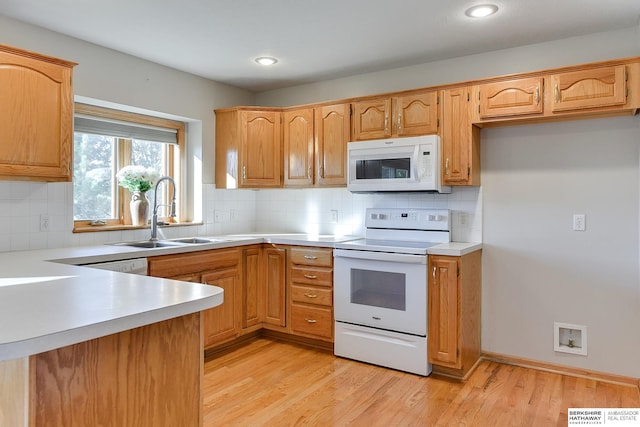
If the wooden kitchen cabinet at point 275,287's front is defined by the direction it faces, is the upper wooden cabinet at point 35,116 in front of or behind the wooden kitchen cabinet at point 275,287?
in front

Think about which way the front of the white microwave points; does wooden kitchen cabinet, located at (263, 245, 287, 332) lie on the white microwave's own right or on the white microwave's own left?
on the white microwave's own right

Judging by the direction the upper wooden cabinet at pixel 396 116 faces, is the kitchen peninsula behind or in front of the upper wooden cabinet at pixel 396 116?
in front

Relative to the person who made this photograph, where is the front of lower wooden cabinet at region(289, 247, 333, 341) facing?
facing the viewer and to the left of the viewer

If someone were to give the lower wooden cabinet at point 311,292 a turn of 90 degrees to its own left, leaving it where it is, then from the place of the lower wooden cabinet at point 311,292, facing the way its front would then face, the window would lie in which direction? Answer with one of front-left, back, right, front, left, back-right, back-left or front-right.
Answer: back-right

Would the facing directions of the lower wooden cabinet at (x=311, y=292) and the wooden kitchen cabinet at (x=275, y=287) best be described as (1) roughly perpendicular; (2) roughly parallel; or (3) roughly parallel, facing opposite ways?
roughly parallel

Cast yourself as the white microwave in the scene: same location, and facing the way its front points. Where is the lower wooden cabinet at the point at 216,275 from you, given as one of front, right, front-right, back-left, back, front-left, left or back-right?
right

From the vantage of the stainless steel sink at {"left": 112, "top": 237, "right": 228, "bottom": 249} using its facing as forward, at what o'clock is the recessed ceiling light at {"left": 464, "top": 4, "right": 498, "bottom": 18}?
The recessed ceiling light is roughly at 12 o'clock from the stainless steel sink.

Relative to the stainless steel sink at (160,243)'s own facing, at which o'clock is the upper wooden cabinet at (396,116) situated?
The upper wooden cabinet is roughly at 11 o'clock from the stainless steel sink.

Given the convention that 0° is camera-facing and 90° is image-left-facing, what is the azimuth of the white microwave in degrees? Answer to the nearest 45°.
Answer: approximately 0°

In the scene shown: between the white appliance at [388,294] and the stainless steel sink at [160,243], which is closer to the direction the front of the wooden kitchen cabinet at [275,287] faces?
the stainless steel sink

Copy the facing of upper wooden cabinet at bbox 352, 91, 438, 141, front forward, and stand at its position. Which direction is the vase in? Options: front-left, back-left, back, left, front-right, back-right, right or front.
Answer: front-right

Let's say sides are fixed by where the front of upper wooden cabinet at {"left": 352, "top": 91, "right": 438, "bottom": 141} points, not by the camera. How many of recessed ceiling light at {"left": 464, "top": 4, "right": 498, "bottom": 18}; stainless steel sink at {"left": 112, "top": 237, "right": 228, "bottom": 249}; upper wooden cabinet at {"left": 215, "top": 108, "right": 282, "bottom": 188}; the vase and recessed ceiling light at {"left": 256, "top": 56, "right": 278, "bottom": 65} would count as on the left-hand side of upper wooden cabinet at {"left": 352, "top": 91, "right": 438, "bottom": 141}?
1

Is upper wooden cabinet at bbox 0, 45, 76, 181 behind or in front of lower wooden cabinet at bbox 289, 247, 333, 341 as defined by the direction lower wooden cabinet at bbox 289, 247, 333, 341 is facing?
in front
